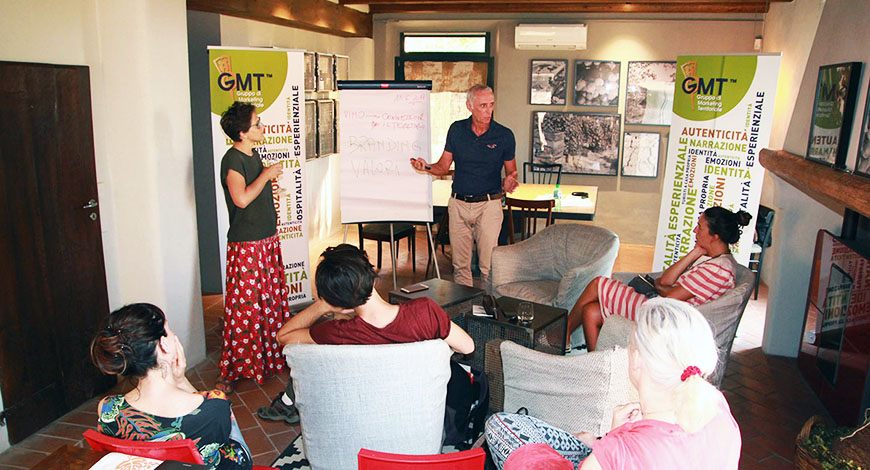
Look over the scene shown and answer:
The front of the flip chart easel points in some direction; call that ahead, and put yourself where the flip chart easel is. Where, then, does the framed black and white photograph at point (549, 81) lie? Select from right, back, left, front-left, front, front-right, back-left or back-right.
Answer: back-left

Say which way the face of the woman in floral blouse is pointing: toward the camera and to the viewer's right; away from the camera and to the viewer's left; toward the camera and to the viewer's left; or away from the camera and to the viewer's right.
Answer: away from the camera and to the viewer's right

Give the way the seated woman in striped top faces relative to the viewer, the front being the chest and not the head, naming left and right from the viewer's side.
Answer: facing to the left of the viewer

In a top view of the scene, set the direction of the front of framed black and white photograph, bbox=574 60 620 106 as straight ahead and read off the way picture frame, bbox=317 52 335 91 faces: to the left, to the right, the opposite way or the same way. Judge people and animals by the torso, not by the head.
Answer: to the left

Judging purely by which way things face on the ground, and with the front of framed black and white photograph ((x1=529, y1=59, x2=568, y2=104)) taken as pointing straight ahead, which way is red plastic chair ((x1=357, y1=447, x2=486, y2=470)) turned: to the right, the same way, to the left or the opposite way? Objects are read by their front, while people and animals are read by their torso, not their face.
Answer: the opposite way

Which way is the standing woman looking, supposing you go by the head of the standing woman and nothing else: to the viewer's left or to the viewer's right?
to the viewer's right

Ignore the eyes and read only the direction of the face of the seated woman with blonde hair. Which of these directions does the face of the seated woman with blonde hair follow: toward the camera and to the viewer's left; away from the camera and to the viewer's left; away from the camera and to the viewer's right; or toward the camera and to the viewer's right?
away from the camera and to the viewer's left

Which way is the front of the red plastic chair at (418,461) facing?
away from the camera

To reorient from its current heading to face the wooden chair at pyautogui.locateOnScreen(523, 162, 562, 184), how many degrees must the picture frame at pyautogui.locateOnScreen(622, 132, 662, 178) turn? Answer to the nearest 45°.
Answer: approximately 90° to its right

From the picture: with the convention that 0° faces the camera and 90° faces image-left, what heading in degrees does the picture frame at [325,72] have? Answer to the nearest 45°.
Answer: approximately 315°
